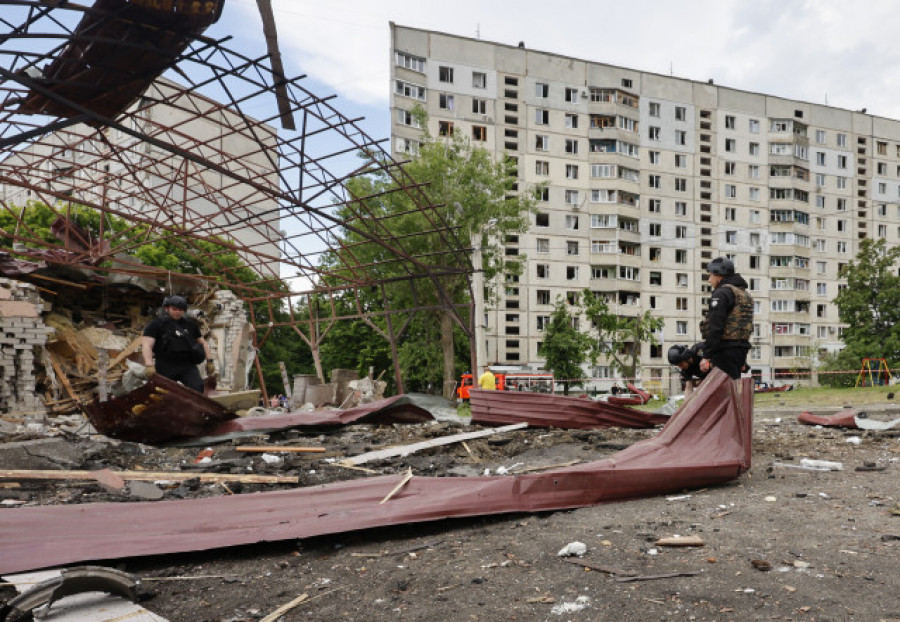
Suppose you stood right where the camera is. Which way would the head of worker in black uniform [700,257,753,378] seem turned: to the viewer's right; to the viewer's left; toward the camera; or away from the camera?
to the viewer's left

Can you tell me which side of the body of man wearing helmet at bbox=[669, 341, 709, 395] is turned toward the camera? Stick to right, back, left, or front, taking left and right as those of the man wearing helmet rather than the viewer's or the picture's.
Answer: left

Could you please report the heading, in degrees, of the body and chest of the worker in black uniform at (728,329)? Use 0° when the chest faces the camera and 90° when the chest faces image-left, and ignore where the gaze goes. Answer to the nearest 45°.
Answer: approximately 135°

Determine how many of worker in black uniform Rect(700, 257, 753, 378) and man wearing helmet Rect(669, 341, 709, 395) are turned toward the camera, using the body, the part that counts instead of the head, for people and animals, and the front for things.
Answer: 0

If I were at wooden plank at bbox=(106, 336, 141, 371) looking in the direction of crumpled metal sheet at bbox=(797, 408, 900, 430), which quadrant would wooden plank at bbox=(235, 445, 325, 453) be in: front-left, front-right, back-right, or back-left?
front-right

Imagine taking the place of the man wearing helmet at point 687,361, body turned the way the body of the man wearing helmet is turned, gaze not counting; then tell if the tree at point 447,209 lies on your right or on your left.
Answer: on your right

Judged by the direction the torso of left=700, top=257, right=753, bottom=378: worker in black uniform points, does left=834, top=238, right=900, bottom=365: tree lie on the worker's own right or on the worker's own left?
on the worker's own right

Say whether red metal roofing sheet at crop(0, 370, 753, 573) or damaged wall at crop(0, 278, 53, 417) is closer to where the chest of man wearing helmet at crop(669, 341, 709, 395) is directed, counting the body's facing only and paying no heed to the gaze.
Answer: the damaged wall

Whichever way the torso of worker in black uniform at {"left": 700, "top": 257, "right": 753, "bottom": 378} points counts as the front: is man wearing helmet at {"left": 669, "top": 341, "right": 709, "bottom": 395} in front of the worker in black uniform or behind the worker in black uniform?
in front

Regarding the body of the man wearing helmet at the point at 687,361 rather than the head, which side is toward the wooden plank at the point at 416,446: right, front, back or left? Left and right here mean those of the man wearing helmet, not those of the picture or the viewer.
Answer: front

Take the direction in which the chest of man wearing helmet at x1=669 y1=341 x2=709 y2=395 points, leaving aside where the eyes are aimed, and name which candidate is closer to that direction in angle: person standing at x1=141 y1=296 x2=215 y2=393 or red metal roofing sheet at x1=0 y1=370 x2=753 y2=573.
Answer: the person standing
